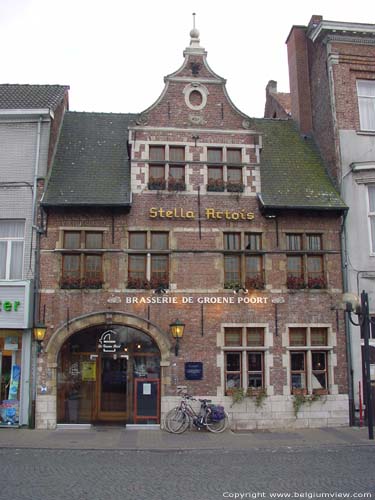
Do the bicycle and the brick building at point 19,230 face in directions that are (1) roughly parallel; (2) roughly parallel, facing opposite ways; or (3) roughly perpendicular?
roughly perpendicular

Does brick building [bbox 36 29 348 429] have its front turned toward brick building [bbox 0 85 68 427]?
no

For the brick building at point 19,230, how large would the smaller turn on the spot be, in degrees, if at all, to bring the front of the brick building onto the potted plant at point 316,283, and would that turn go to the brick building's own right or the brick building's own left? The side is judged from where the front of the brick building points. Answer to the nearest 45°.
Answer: approximately 90° to the brick building's own left

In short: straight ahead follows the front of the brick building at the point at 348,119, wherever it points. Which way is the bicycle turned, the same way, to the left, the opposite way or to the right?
to the right

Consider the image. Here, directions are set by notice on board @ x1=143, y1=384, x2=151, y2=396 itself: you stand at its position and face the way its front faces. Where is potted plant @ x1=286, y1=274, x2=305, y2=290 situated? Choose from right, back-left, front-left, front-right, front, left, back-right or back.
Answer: left

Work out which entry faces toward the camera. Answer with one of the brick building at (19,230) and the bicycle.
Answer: the brick building

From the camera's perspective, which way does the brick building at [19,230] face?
toward the camera

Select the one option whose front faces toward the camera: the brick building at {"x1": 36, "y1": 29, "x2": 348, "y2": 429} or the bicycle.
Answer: the brick building

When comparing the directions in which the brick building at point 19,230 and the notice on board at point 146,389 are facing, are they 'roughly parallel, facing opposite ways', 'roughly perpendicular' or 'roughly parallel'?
roughly parallel

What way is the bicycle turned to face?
to the viewer's left

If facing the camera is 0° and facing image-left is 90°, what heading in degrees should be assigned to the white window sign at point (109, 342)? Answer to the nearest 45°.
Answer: approximately 0°

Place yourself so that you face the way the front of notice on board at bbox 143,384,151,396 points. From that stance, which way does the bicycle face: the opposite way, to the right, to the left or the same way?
to the right

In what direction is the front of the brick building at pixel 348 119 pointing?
toward the camera
